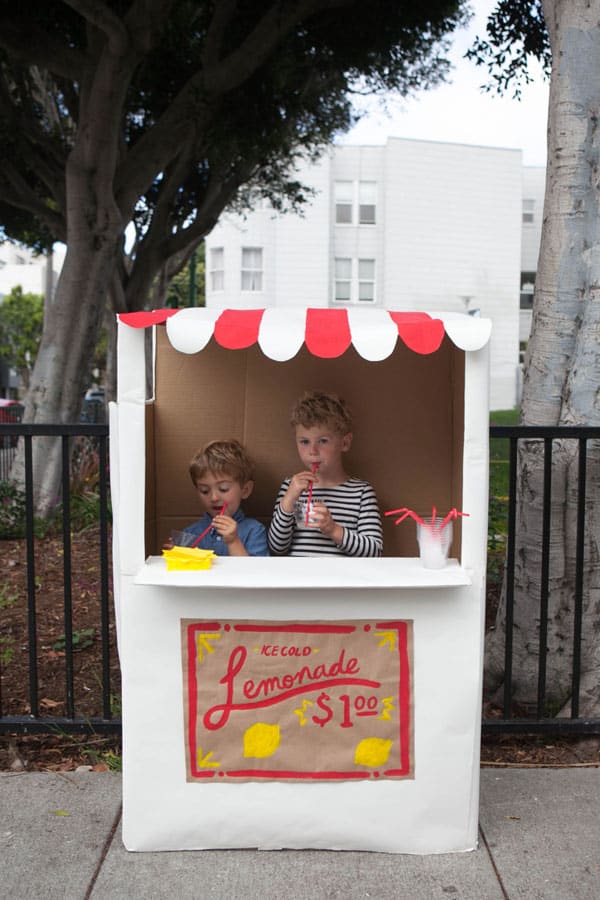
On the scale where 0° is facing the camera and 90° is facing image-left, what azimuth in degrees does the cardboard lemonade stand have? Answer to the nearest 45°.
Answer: approximately 0°

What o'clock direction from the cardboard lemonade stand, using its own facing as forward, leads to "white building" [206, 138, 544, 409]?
The white building is roughly at 6 o'clock from the cardboard lemonade stand.

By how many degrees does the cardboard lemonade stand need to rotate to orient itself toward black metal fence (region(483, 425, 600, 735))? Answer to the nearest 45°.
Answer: approximately 135° to its left

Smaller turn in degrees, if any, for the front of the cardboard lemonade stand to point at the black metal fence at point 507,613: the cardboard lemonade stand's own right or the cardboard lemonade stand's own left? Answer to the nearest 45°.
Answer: approximately 135° to the cardboard lemonade stand's own left

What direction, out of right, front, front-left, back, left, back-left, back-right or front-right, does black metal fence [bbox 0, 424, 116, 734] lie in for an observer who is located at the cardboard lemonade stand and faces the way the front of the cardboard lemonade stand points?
back-right
